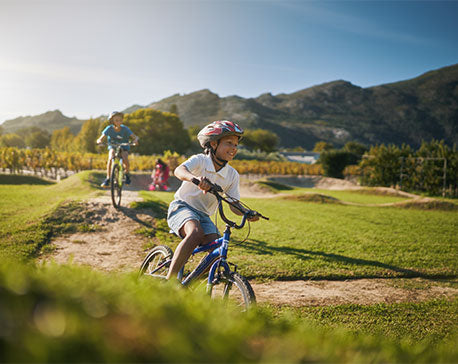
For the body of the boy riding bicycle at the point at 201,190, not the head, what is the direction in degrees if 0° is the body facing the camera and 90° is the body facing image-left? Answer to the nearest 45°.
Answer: approximately 315°

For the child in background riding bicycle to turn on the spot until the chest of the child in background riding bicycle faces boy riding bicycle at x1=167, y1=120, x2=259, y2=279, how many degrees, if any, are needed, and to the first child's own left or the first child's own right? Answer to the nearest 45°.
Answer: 0° — they already face them

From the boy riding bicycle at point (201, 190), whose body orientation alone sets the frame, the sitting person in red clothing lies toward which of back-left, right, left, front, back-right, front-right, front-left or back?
back-left

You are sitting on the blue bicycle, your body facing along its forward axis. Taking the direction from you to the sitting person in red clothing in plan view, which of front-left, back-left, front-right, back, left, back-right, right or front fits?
back-left

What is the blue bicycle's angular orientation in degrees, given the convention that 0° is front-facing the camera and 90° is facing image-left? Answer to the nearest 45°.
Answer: approximately 315°

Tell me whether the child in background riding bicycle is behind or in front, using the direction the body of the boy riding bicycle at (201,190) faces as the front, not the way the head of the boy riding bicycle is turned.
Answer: behind
